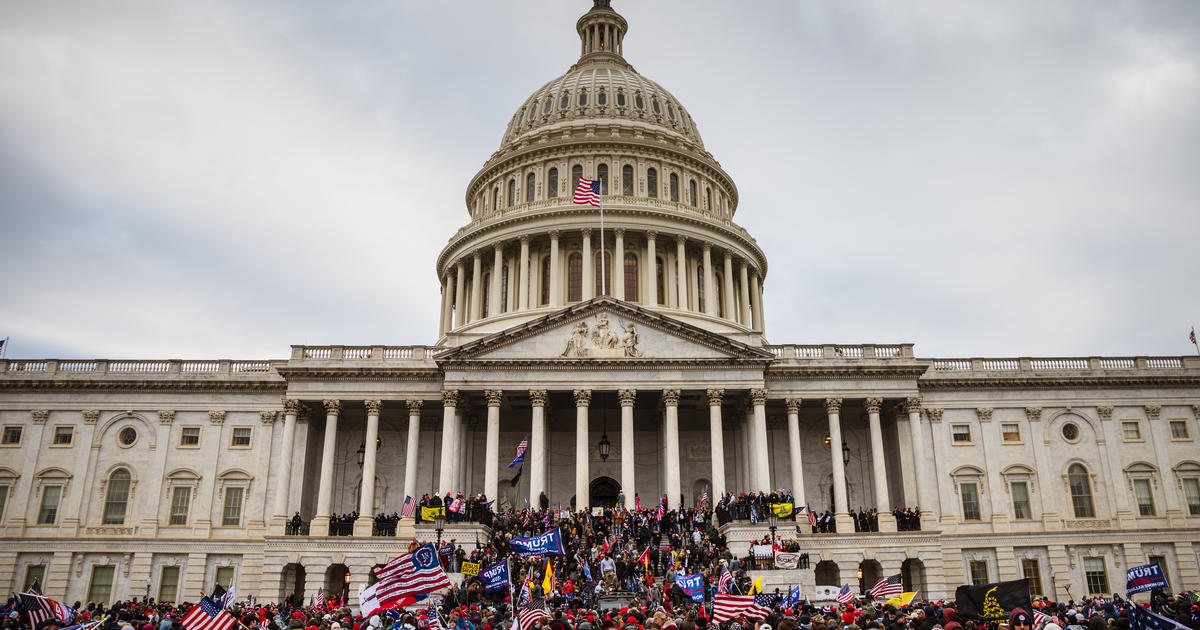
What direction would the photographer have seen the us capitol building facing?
facing the viewer
